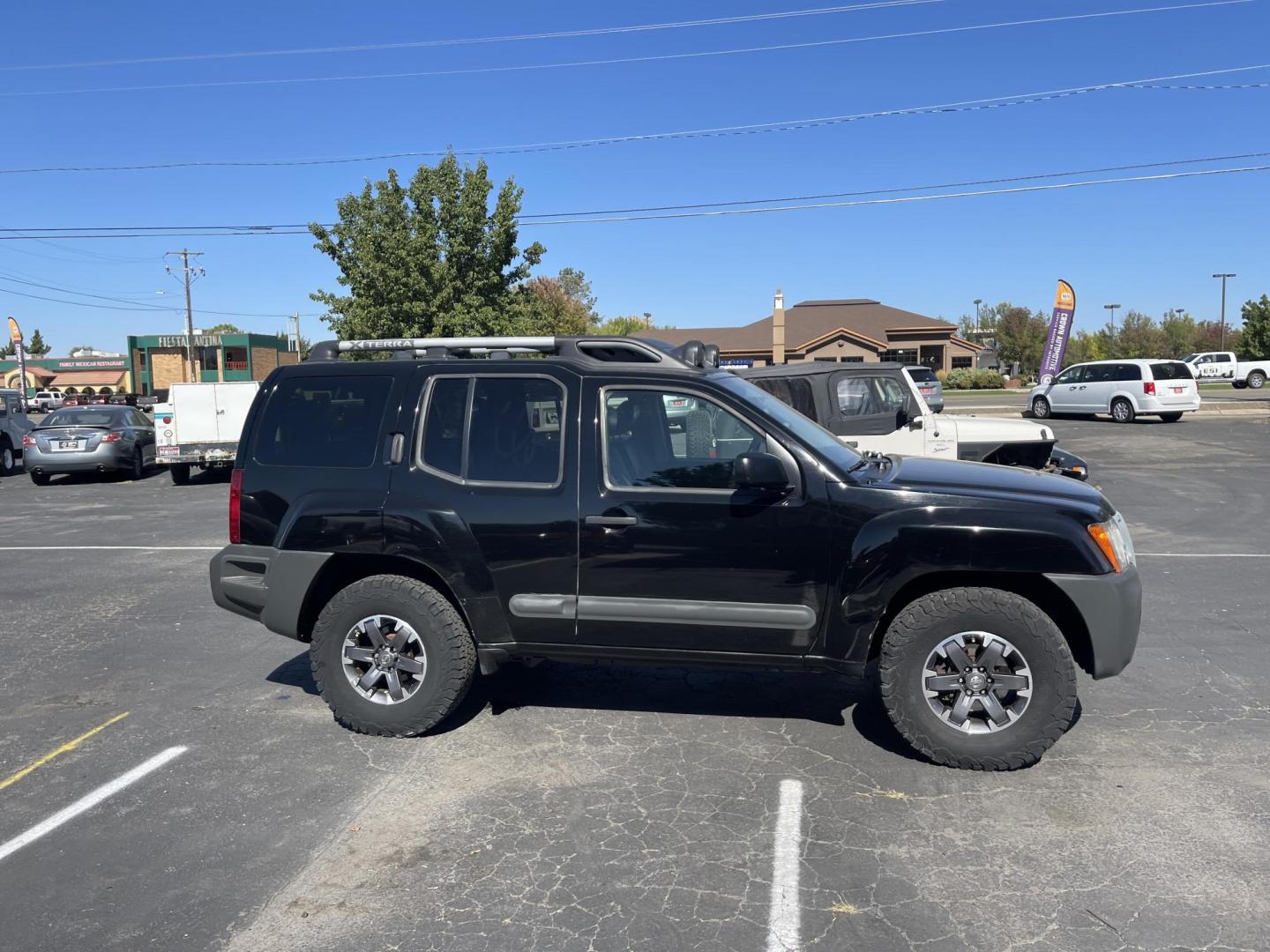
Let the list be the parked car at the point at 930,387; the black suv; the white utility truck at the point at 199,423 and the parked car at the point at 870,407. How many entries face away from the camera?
2

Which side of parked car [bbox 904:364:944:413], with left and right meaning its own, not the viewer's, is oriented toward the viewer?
back

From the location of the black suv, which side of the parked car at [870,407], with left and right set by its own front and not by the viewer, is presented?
right

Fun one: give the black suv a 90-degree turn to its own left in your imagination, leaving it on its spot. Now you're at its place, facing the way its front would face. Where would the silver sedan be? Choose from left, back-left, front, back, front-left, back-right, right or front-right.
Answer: front-left

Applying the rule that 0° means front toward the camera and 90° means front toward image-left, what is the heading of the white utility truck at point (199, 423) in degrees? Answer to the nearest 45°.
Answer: approximately 180°

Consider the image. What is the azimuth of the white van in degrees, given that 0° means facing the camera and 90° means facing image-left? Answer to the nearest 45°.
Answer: approximately 135°

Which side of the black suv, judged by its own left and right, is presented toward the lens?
right

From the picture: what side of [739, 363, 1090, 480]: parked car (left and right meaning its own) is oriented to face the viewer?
right

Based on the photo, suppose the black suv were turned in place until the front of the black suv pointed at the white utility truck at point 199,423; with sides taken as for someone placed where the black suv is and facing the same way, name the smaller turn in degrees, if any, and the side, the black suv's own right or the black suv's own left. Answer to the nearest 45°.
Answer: approximately 135° to the black suv's own left

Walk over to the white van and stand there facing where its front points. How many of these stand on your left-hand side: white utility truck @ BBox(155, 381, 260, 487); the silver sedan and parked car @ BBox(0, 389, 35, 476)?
3

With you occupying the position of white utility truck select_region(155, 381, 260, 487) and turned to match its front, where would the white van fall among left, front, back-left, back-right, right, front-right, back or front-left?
right

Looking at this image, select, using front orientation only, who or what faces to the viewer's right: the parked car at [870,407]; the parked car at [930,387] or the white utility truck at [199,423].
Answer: the parked car at [870,407]

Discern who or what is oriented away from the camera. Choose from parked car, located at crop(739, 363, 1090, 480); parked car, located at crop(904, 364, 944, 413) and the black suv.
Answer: parked car, located at crop(904, 364, 944, 413)

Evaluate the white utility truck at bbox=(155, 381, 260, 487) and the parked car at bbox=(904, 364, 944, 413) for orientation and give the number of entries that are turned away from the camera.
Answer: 2

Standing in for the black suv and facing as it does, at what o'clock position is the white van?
The white van is roughly at 10 o'clock from the black suv.

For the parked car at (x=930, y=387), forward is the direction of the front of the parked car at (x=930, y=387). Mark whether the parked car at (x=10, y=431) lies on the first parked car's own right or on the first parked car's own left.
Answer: on the first parked car's own left
